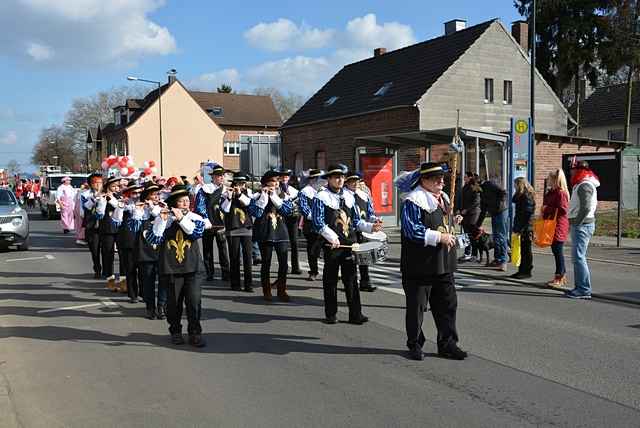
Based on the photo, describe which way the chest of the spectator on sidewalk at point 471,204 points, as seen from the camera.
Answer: to the viewer's left

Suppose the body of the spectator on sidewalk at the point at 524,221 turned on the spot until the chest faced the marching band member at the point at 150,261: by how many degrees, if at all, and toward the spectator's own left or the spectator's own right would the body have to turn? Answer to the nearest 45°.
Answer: approximately 45° to the spectator's own left

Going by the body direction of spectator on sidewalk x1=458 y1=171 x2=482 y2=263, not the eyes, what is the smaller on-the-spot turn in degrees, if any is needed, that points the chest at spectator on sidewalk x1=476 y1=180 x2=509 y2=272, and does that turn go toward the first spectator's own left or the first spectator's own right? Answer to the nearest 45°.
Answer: approximately 135° to the first spectator's own left

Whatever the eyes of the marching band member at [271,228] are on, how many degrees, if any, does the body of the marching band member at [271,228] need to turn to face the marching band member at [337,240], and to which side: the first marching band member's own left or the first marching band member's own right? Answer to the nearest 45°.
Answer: approximately 45° to the first marching band member's own left

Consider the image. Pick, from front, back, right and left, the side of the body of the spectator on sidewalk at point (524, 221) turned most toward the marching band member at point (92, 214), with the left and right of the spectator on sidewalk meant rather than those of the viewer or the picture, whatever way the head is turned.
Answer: front

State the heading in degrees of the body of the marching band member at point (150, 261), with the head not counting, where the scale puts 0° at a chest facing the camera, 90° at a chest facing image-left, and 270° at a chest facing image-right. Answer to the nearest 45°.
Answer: approximately 315°

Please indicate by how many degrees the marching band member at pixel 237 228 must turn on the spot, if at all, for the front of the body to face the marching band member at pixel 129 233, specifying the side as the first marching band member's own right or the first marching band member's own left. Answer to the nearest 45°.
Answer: approximately 90° to the first marching band member's own right

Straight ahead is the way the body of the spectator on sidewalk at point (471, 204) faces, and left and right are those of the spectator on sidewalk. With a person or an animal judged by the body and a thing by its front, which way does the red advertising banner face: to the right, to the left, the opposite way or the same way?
to the left

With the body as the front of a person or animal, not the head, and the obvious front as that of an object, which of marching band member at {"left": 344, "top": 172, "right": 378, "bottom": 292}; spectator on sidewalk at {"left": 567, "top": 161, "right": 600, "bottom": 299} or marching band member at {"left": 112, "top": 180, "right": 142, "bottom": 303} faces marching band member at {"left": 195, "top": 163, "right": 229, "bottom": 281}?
the spectator on sidewalk

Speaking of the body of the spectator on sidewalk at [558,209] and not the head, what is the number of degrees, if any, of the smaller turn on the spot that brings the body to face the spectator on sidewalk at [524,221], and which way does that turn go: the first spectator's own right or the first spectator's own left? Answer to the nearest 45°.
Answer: approximately 45° to the first spectator's own right

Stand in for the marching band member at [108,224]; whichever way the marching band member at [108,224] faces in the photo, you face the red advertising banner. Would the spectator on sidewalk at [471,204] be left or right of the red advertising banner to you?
right

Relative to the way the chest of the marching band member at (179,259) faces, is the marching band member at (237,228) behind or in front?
behind

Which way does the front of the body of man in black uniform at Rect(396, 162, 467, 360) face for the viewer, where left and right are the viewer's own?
facing the viewer and to the right of the viewer

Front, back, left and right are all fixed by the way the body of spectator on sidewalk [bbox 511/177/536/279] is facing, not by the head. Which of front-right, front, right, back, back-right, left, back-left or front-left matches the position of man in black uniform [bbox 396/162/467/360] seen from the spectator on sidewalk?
left

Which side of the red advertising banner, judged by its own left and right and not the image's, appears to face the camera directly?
front
